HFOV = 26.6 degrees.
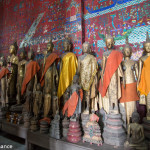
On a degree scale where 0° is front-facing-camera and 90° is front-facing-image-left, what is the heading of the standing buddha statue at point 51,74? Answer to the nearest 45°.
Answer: approximately 45°

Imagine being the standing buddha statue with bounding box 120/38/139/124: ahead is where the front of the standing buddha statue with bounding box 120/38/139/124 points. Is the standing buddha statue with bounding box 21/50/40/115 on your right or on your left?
on your right

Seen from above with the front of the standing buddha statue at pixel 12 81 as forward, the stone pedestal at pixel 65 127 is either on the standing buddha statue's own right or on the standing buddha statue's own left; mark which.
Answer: on the standing buddha statue's own left

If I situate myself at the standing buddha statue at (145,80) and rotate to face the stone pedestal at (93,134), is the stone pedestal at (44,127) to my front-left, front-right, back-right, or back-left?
front-right

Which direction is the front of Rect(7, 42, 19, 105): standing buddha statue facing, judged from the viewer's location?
facing the viewer and to the left of the viewer

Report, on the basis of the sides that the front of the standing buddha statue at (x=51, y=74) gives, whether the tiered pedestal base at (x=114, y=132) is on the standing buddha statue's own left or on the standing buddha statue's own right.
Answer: on the standing buddha statue's own left

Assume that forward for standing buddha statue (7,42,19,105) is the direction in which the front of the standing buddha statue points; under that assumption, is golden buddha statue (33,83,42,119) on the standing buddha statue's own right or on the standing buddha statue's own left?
on the standing buddha statue's own left

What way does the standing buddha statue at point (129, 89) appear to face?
toward the camera

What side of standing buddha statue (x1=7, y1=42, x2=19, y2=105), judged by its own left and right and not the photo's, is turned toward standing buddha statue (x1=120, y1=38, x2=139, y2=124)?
left

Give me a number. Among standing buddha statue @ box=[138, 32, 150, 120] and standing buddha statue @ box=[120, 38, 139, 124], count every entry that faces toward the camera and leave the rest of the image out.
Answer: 2
